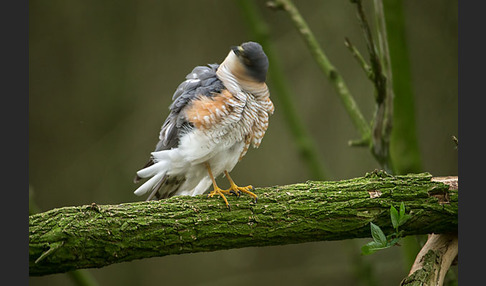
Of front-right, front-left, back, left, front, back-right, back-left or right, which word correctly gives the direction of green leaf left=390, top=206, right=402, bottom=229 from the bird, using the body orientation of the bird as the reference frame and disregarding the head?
front

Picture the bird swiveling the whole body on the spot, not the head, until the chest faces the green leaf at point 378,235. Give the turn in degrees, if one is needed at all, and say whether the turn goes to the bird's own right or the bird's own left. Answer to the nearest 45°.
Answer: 0° — it already faces it

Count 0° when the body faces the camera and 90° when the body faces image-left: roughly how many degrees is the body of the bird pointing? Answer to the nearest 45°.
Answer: approximately 315°

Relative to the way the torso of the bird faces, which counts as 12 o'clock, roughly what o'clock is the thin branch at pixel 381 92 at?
The thin branch is roughly at 10 o'clock from the bird.

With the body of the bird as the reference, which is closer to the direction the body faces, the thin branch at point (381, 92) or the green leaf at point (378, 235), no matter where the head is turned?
the green leaf

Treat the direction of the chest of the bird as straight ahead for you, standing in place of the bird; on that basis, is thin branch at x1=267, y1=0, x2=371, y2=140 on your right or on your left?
on your left
